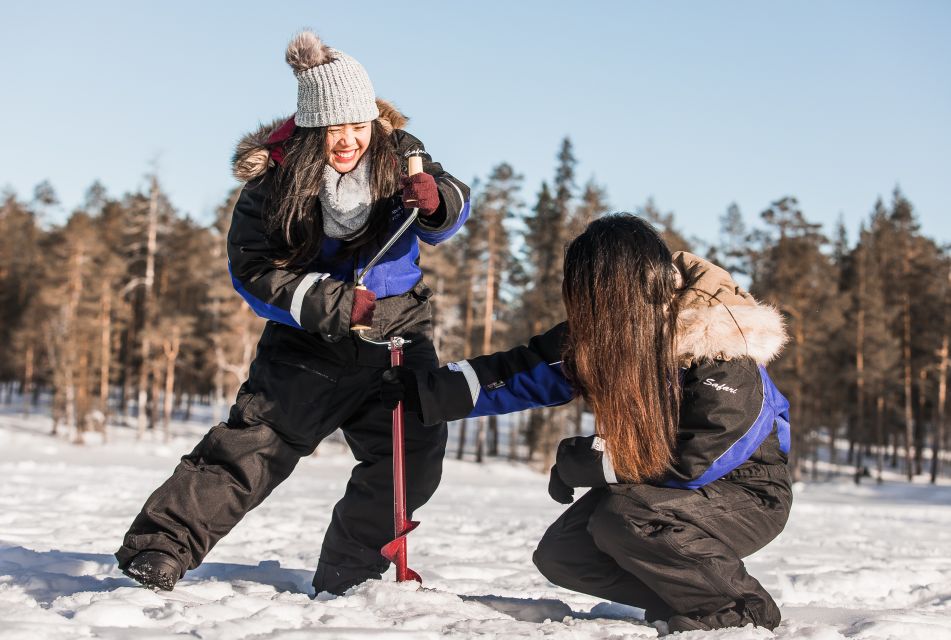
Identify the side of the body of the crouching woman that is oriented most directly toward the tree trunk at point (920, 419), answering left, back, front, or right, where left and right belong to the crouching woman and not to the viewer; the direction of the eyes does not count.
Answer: right

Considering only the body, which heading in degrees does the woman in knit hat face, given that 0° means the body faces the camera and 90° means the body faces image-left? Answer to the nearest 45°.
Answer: approximately 315°

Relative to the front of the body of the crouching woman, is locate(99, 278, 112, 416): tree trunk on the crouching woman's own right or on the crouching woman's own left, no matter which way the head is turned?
on the crouching woman's own right

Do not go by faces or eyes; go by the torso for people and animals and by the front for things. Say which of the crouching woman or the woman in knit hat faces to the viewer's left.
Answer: the crouching woman

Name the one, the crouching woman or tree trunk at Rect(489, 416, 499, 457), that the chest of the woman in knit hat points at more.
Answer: the crouching woman

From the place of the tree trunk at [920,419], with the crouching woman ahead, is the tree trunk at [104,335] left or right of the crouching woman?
right

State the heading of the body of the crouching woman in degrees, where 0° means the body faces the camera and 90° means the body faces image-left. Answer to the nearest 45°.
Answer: approximately 90°

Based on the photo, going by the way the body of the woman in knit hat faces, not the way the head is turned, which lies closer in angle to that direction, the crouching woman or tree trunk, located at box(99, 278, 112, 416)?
the crouching woman

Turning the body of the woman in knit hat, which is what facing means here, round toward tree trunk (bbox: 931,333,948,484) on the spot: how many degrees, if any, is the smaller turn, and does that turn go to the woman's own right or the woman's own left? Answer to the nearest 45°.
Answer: approximately 90° to the woman's own left
